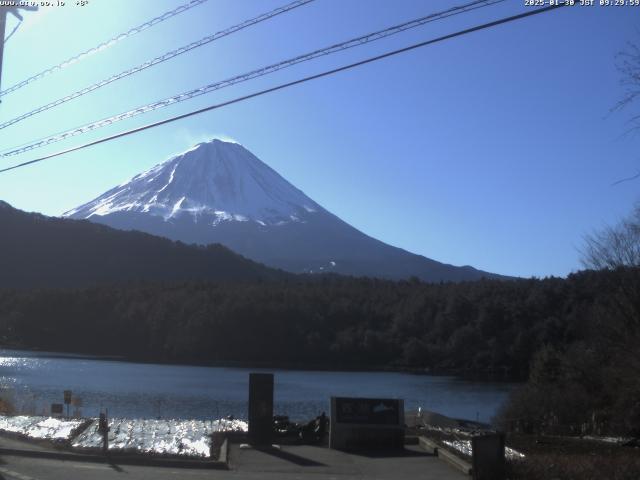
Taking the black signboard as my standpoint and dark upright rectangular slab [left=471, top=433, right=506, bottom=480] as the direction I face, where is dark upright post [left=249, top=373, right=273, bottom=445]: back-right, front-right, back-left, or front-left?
back-right

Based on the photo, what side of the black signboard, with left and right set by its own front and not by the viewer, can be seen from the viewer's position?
front

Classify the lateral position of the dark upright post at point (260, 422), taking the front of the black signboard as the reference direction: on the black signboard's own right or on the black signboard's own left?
on the black signboard's own right

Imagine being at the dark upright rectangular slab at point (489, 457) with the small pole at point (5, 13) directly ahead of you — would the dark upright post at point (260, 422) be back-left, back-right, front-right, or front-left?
front-right

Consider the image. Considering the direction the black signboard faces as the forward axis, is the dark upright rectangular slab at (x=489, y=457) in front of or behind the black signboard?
in front
